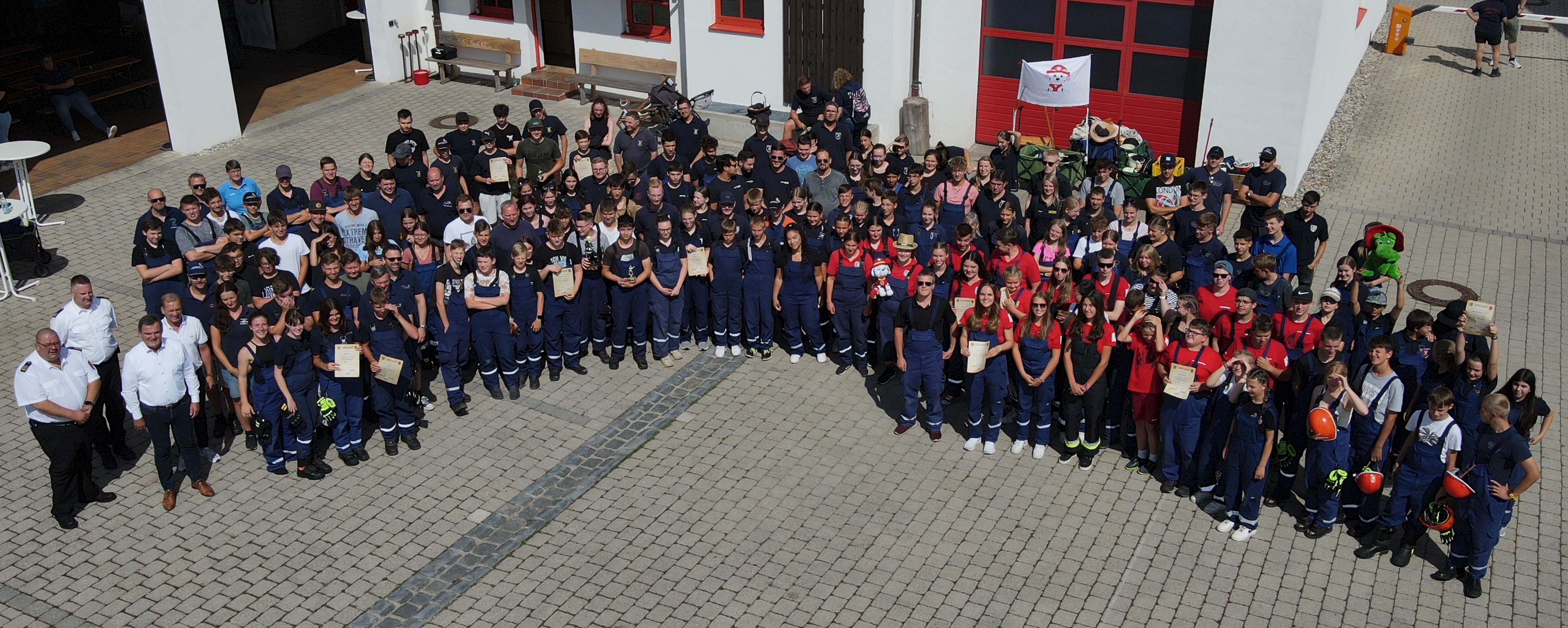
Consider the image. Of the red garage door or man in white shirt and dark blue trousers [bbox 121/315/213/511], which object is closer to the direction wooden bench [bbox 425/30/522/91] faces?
the man in white shirt and dark blue trousers

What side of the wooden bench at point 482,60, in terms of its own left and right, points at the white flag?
left

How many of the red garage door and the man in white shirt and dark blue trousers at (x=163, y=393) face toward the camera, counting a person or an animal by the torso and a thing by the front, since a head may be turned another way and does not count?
2

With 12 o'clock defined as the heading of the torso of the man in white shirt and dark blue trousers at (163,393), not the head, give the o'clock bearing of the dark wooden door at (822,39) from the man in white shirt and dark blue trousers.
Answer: The dark wooden door is roughly at 8 o'clock from the man in white shirt and dark blue trousers.

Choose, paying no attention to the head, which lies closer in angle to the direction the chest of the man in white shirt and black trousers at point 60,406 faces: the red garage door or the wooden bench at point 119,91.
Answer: the red garage door

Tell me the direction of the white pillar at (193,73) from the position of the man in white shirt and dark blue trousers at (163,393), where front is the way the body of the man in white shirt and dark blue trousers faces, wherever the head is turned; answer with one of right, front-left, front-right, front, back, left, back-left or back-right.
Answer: back

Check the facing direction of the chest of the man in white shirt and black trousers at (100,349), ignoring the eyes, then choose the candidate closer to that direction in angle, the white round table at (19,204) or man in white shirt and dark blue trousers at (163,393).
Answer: the man in white shirt and dark blue trousers

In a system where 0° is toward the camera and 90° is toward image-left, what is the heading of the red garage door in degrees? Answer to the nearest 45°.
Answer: approximately 0°

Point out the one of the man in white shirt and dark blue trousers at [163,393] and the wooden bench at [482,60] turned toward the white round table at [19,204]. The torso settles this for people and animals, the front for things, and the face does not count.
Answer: the wooden bench
